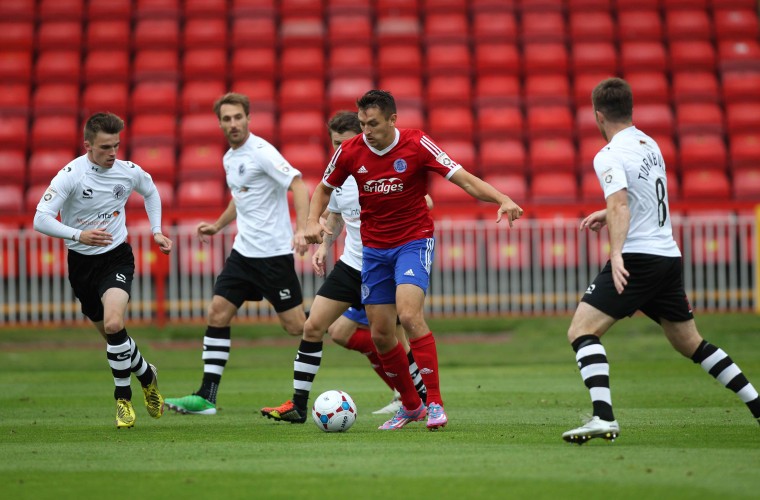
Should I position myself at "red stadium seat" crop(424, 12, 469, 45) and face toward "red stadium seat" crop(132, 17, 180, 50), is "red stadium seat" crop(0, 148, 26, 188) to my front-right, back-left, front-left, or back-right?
front-left

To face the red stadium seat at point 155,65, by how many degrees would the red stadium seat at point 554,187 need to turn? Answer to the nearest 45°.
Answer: approximately 90° to its right

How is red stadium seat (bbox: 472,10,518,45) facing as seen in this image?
toward the camera

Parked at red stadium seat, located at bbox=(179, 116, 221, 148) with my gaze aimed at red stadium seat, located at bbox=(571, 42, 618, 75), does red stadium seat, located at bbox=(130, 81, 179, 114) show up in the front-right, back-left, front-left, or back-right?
back-left

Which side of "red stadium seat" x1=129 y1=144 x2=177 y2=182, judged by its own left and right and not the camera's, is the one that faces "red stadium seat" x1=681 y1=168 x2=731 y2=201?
left

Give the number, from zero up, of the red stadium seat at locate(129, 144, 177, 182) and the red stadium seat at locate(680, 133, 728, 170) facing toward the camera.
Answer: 2

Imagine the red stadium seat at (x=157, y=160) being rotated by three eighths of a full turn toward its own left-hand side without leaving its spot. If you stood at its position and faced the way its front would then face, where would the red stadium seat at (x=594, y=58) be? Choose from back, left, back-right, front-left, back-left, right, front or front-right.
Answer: front-right

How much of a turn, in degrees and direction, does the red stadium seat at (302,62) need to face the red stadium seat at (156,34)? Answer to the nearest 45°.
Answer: approximately 90° to its right

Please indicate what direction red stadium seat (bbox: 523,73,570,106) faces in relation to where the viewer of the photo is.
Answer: facing the viewer

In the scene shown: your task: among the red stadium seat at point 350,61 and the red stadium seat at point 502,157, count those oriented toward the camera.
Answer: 2

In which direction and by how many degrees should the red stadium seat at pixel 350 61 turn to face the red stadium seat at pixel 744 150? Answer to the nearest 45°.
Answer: approximately 90° to its left

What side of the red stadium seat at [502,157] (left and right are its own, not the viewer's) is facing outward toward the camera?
front

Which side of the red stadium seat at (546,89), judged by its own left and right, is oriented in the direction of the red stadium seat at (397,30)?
right
